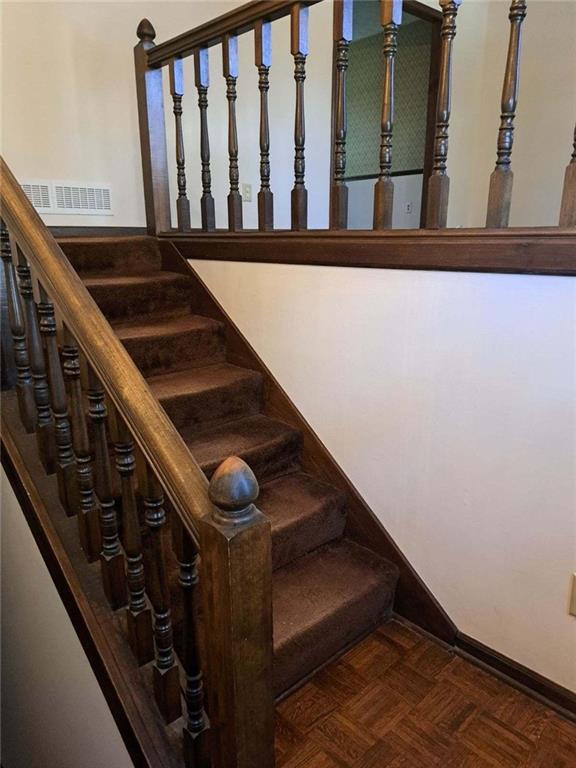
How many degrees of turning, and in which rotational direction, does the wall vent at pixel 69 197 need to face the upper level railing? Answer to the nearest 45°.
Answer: approximately 45° to its left

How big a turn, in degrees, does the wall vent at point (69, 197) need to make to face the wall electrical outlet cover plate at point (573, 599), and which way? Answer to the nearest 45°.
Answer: approximately 45° to its left

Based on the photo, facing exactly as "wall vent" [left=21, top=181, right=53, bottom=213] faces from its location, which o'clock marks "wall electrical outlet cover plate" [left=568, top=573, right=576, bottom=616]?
The wall electrical outlet cover plate is roughly at 11 o'clock from the wall vent.

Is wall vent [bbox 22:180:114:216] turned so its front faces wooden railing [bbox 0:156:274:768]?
yes

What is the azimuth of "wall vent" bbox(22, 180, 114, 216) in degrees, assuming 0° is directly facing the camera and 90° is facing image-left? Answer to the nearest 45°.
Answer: approximately 0°

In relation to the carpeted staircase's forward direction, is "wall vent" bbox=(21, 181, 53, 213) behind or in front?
behind

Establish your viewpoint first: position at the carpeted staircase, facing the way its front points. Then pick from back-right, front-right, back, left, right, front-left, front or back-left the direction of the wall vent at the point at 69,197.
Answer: back

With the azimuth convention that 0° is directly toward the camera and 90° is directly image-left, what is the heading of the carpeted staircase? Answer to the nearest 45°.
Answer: approximately 315°
